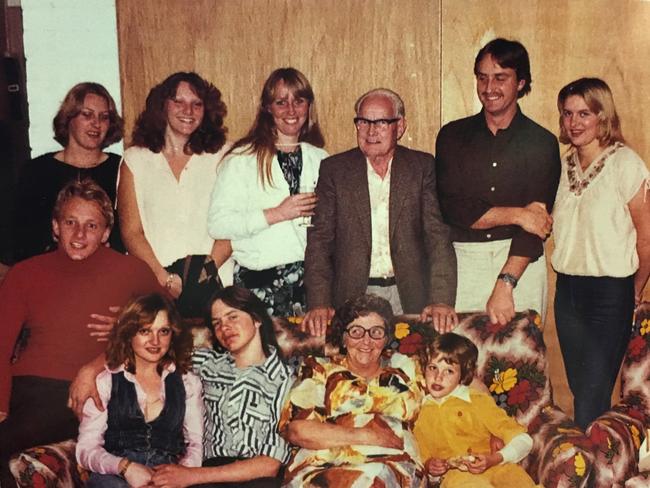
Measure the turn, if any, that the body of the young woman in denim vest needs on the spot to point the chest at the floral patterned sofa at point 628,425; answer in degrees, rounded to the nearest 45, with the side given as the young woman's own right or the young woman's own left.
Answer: approximately 90° to the young woman's own left

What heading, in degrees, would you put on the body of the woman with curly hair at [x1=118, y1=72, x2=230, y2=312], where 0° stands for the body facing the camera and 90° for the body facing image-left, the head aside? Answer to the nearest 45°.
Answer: approximately 0°

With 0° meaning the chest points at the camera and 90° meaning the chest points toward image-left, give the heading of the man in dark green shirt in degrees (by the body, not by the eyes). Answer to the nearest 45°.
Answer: approximately 0°

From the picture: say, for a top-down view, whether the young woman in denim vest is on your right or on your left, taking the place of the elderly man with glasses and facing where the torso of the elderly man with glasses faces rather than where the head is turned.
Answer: on your right

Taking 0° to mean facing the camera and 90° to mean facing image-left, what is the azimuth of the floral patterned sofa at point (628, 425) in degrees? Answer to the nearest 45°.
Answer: approximately 45°

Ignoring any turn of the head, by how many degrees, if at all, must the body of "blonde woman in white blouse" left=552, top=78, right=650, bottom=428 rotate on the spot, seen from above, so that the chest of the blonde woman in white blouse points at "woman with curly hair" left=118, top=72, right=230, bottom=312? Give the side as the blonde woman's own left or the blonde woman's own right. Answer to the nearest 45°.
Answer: approximately 45° to the blonde woman's own right

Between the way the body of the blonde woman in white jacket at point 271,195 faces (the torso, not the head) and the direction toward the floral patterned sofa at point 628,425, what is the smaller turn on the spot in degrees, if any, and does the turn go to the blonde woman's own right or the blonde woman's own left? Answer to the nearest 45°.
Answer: approximately 45° to the blonde woman's own left

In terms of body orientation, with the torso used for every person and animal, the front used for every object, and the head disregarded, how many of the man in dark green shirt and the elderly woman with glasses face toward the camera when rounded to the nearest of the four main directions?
2
